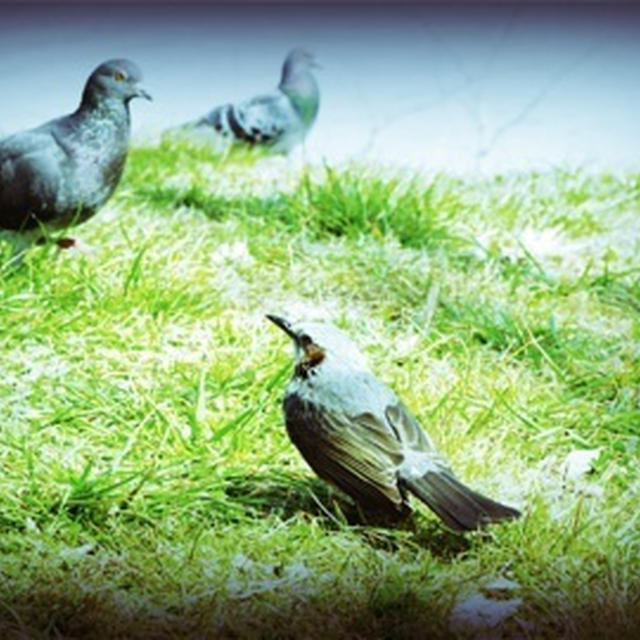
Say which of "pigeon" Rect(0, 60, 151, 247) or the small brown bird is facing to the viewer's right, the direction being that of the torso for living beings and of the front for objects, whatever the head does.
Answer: the pigeon

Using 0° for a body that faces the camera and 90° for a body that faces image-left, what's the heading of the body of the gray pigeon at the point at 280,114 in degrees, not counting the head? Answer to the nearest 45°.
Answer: approximately 270°

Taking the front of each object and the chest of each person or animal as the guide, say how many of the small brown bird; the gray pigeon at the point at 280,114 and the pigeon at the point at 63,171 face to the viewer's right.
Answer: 2

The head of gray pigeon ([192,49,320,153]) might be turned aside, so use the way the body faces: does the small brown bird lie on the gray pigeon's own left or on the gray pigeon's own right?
on the gray pigeon's own right

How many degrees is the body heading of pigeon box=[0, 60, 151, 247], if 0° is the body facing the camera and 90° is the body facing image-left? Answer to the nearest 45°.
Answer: approximately 270°

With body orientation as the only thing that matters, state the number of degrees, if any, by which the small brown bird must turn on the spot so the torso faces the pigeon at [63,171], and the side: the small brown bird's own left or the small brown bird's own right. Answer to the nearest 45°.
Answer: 0° — it already faces it

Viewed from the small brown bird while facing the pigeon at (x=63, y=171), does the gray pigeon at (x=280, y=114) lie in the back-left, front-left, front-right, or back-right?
front-right

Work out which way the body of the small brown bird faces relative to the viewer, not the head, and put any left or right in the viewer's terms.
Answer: facing away from the viewer and to the left of the viewer
